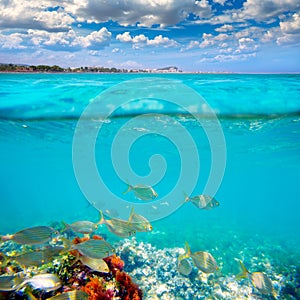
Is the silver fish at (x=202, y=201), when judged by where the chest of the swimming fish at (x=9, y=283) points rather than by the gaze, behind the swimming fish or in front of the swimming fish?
in front

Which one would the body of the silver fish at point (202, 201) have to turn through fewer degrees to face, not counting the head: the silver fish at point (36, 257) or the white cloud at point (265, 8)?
the white cloud

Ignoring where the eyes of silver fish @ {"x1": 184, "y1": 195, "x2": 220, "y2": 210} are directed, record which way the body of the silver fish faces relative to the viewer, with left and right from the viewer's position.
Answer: facing to the right of the viewer

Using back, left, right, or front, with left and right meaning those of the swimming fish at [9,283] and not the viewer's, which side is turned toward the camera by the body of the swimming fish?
right

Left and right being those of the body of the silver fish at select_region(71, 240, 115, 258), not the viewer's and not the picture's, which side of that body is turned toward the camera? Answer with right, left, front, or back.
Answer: right

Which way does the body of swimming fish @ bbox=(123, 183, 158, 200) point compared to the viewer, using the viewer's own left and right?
facing to the right of the viewer

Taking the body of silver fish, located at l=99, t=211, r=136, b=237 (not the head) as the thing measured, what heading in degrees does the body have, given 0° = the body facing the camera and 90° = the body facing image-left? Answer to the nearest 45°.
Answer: approximately 270°

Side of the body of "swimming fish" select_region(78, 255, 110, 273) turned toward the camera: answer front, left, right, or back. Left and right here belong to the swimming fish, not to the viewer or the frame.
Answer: right

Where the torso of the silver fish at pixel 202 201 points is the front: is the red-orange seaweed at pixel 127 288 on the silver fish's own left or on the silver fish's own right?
on the silver fish's own right
